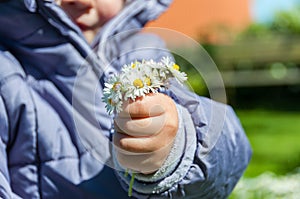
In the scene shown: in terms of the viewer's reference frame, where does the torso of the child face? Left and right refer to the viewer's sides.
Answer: facing the viewer
